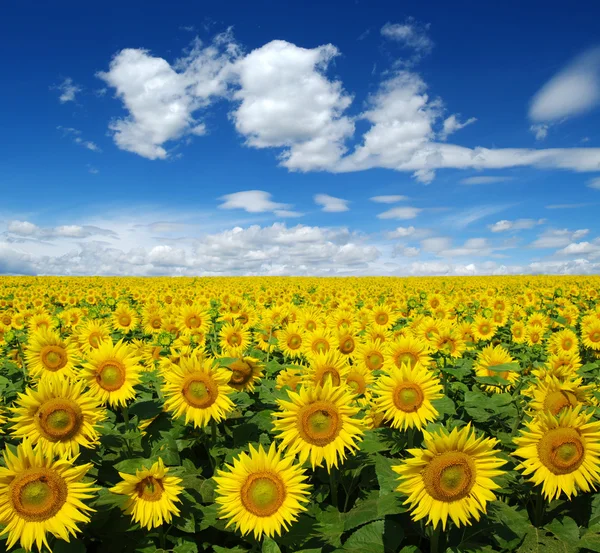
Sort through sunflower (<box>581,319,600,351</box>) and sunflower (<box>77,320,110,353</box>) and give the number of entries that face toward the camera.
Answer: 2

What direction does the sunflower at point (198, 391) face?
toward the camera

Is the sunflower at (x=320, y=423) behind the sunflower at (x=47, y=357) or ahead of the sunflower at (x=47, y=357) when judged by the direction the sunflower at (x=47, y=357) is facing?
ahead

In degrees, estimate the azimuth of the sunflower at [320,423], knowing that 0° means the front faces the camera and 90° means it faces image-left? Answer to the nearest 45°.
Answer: approximately 0°

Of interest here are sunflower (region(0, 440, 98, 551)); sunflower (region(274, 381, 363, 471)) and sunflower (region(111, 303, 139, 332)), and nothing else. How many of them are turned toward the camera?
3

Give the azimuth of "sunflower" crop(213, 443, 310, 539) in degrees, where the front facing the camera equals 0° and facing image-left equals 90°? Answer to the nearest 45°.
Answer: approximately 0°

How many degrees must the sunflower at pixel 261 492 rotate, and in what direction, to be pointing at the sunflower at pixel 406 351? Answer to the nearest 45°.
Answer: approximately 135° to its left

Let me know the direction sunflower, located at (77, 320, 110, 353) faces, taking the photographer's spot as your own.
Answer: facing the viewer

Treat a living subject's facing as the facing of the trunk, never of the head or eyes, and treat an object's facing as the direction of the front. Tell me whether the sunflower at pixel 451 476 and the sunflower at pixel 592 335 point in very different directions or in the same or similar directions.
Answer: same or similar directions

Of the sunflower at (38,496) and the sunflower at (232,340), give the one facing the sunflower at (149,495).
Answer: the sunflower at (232,340)

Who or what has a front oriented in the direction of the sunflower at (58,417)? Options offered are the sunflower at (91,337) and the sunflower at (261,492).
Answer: the sunflower at (91,337)

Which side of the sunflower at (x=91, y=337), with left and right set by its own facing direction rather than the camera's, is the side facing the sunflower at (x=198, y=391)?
front

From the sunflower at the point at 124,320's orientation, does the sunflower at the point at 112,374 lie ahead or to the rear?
ahead

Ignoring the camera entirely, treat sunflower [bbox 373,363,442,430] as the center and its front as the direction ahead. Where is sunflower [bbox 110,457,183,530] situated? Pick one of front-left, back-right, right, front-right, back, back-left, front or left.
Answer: front-right

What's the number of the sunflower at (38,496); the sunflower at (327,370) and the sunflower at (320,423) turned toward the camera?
3

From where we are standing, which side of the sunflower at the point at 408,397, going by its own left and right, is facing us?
front

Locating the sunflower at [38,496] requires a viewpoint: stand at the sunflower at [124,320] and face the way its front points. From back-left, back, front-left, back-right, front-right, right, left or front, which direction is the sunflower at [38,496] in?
front

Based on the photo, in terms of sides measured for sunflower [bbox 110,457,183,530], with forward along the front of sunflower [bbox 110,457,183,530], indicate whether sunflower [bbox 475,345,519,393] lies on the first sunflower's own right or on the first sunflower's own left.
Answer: on the first sunflower's own left

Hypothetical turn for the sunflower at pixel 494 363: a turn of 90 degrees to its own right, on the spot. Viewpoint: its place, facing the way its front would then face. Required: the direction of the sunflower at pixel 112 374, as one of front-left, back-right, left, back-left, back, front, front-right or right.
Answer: front-left
